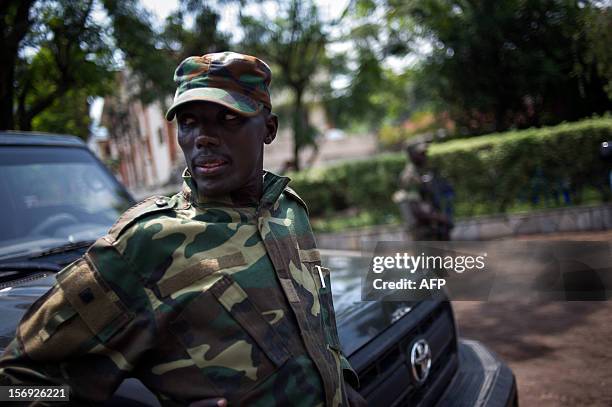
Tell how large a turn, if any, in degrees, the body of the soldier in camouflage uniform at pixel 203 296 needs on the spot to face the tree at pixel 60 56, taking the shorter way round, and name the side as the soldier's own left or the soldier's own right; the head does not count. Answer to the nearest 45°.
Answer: approximately 135° to the soldier's own left

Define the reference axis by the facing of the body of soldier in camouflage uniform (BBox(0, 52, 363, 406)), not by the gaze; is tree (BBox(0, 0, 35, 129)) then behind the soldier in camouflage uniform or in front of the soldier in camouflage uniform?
behind

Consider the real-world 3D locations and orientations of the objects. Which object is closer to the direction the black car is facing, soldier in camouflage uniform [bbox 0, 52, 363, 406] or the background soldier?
the soldier in camouflage uniform

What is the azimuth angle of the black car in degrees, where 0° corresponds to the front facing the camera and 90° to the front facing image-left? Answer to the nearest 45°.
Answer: approximately 315°

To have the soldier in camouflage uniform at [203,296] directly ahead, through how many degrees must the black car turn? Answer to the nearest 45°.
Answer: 0° — it already faces them

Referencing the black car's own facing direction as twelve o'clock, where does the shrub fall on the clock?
The shrub is roughly at 9 o'clock from the black car.

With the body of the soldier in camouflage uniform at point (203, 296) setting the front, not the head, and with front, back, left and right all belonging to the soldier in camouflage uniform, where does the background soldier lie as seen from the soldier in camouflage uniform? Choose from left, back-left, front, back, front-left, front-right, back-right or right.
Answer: left
